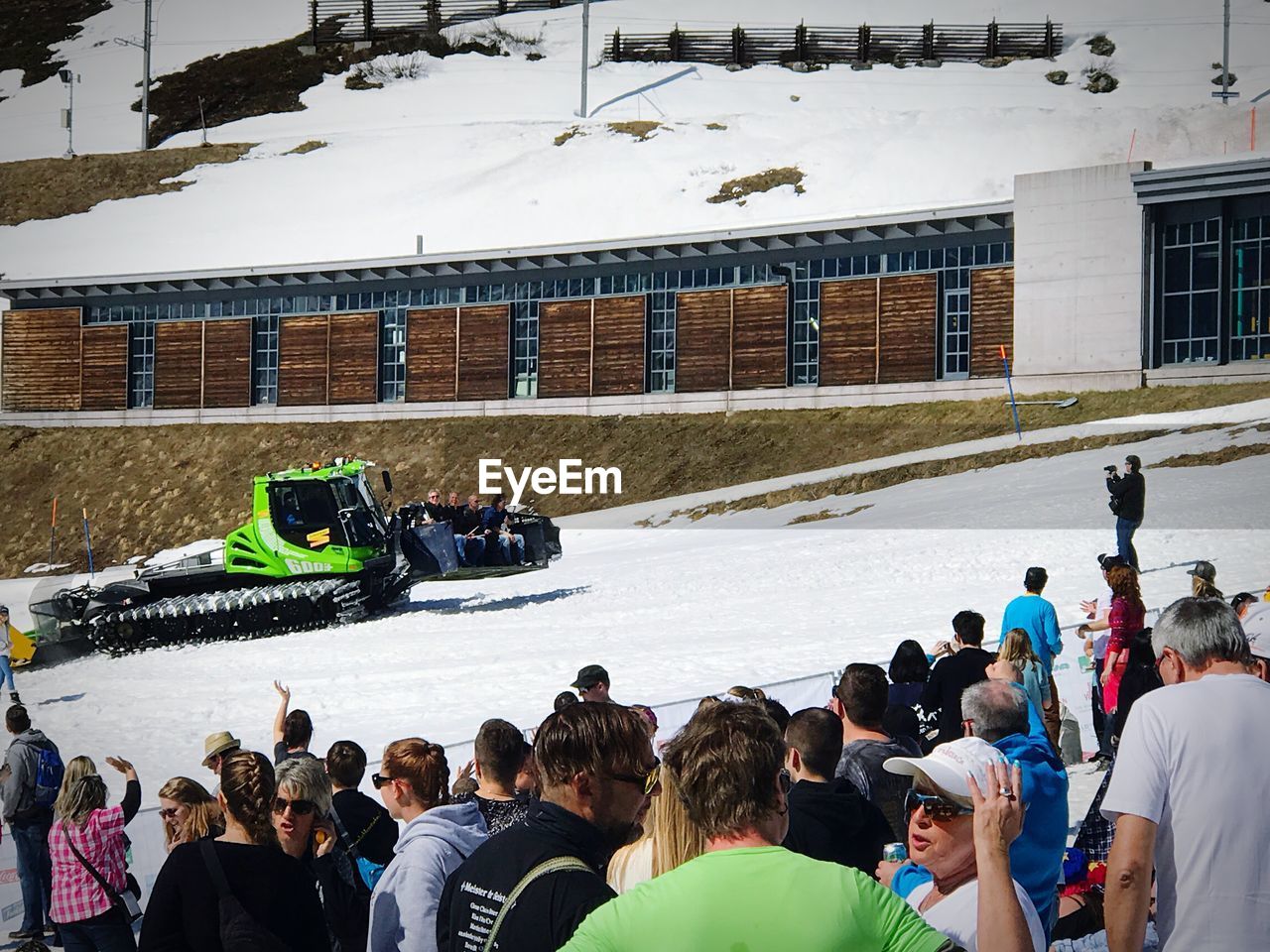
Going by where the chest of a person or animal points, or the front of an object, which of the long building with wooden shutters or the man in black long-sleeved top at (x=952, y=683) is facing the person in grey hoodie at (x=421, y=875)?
the long building with wooden shutters

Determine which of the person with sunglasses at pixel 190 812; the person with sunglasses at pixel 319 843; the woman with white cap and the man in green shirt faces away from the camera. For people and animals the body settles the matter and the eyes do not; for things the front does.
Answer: the man in green shirt

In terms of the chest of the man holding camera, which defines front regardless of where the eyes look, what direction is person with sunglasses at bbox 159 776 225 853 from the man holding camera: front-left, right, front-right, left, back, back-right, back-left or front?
left

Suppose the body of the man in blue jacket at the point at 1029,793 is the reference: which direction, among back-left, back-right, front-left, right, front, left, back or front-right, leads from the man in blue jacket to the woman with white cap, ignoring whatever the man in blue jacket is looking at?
back-left

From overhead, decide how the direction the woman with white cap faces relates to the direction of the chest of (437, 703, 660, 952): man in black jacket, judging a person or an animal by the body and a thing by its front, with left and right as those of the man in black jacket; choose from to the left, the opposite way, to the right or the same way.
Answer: the opposite way

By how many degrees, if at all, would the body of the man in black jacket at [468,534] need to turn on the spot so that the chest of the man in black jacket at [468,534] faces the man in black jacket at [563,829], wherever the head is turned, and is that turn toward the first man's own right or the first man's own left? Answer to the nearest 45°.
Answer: approximately 45° to the first man's own right

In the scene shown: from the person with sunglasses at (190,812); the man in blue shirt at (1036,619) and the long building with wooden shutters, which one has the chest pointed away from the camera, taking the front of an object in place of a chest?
the man in blue shirt

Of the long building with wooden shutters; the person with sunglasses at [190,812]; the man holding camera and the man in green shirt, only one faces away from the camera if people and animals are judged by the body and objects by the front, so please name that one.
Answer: the man in green shirt

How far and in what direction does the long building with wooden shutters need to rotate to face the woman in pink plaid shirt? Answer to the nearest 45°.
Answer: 0° — it already faces them

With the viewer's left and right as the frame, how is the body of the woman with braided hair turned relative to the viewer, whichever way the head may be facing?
facing away from the viewer

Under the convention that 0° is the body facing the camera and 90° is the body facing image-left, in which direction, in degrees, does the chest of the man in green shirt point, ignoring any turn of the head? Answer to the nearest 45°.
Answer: approximately 180°

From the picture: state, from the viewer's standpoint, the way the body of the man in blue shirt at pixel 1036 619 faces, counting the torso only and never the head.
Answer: away from the camera

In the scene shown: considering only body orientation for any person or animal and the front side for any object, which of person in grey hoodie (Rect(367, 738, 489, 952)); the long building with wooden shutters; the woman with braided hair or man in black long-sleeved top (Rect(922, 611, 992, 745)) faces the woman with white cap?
the long building with wooden shutters

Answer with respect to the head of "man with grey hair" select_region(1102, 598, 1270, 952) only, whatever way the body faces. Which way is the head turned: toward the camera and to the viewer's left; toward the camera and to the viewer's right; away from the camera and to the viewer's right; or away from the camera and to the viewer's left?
away from the camera and to the viewer's left
